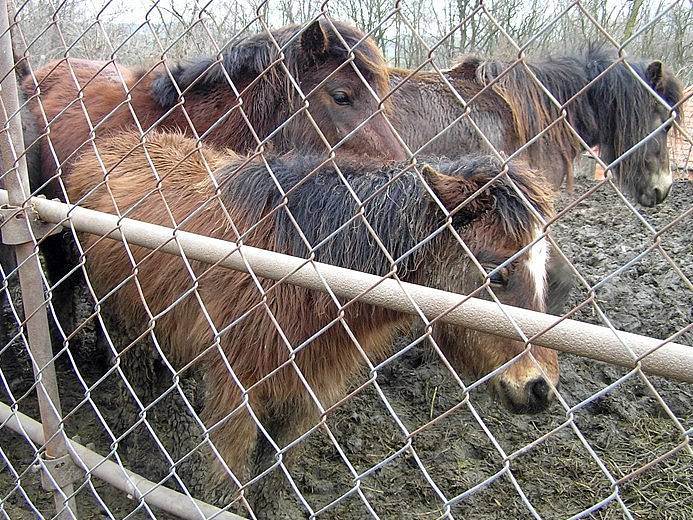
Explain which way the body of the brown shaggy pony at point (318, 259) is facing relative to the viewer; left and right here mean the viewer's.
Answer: facing the viewer and to the right of the viewer

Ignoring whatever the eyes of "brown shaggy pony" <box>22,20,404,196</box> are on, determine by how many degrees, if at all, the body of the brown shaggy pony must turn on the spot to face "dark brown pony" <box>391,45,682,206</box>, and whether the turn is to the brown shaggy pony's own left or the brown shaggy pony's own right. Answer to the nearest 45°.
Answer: approximately 45° to the brown shaggy pony's own left

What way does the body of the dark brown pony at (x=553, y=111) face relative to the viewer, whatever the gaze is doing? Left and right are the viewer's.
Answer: facing to the right of the viewer

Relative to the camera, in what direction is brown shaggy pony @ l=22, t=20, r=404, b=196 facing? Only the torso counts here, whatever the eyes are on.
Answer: to the viewer's right

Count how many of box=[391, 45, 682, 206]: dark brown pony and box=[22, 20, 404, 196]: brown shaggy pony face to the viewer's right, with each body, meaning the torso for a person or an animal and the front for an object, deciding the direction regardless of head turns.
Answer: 2

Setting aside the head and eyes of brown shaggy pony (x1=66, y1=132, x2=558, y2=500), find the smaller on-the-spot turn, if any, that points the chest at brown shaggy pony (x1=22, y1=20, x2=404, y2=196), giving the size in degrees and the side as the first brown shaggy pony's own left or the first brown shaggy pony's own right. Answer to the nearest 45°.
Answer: approximately 135° to the first brown shaggy pony's own left

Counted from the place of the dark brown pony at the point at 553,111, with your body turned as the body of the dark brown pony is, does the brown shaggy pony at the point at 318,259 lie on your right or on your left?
on your right

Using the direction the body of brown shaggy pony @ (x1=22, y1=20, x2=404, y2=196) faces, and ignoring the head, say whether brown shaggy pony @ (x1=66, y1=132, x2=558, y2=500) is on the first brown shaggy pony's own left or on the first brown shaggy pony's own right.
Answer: on the first brown shaggy pony's own right
